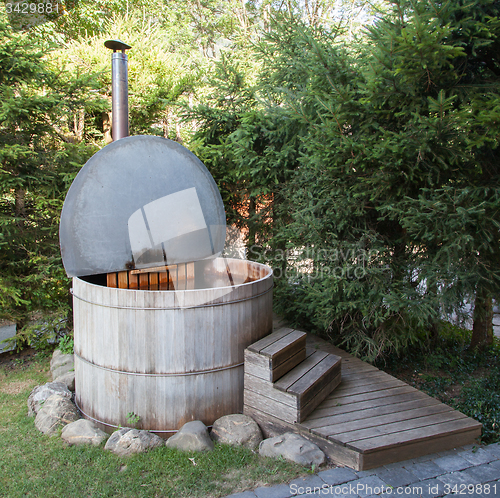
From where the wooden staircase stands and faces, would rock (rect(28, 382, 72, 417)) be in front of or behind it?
behind

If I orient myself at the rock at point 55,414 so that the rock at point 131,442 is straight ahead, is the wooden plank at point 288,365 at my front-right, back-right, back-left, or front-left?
front-left

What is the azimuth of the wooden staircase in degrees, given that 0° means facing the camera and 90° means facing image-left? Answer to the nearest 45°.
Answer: approximately 315°

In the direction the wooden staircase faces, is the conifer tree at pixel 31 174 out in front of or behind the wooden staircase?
behind

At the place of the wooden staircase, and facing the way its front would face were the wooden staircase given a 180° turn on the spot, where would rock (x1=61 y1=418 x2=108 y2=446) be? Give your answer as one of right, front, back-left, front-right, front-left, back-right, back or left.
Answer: front-left

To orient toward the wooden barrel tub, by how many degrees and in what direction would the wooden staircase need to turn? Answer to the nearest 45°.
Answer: approximately 135° to its right

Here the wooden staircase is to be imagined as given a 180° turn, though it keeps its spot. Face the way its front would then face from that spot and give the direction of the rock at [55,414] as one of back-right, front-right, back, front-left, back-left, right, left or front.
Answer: front-left

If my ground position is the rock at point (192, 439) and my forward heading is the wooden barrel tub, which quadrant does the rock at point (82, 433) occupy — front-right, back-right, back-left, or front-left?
front-left
